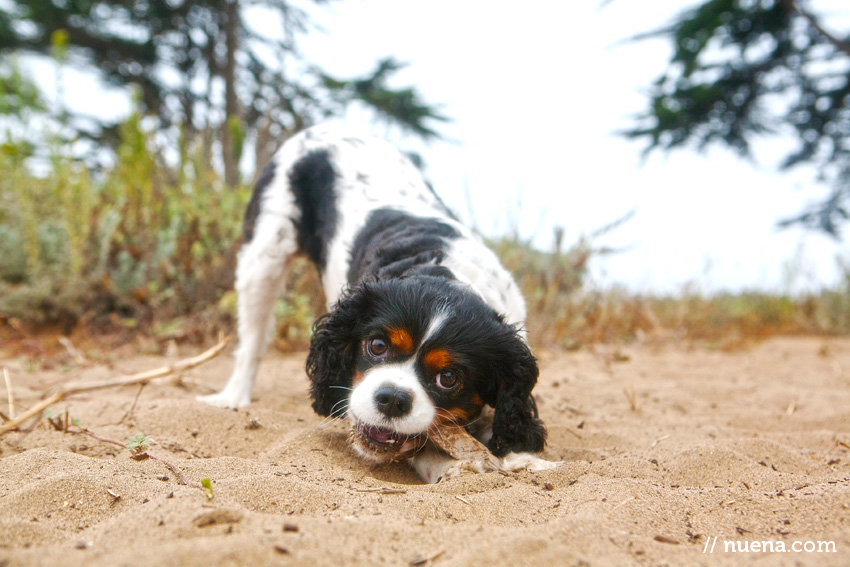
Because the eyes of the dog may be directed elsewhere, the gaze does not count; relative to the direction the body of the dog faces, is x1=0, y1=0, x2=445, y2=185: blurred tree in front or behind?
behind

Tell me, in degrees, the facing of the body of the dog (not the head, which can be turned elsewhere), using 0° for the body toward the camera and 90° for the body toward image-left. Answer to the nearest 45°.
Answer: approximately 315°

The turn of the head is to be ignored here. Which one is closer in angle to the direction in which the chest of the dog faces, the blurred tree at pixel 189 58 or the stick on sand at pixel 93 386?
the stick on sand

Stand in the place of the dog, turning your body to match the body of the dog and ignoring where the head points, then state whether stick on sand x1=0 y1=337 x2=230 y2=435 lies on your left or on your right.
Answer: on your right

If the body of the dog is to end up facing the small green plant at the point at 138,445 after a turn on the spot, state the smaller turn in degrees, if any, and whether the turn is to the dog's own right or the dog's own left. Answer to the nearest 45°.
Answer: approximately 90° to the dog's own right
